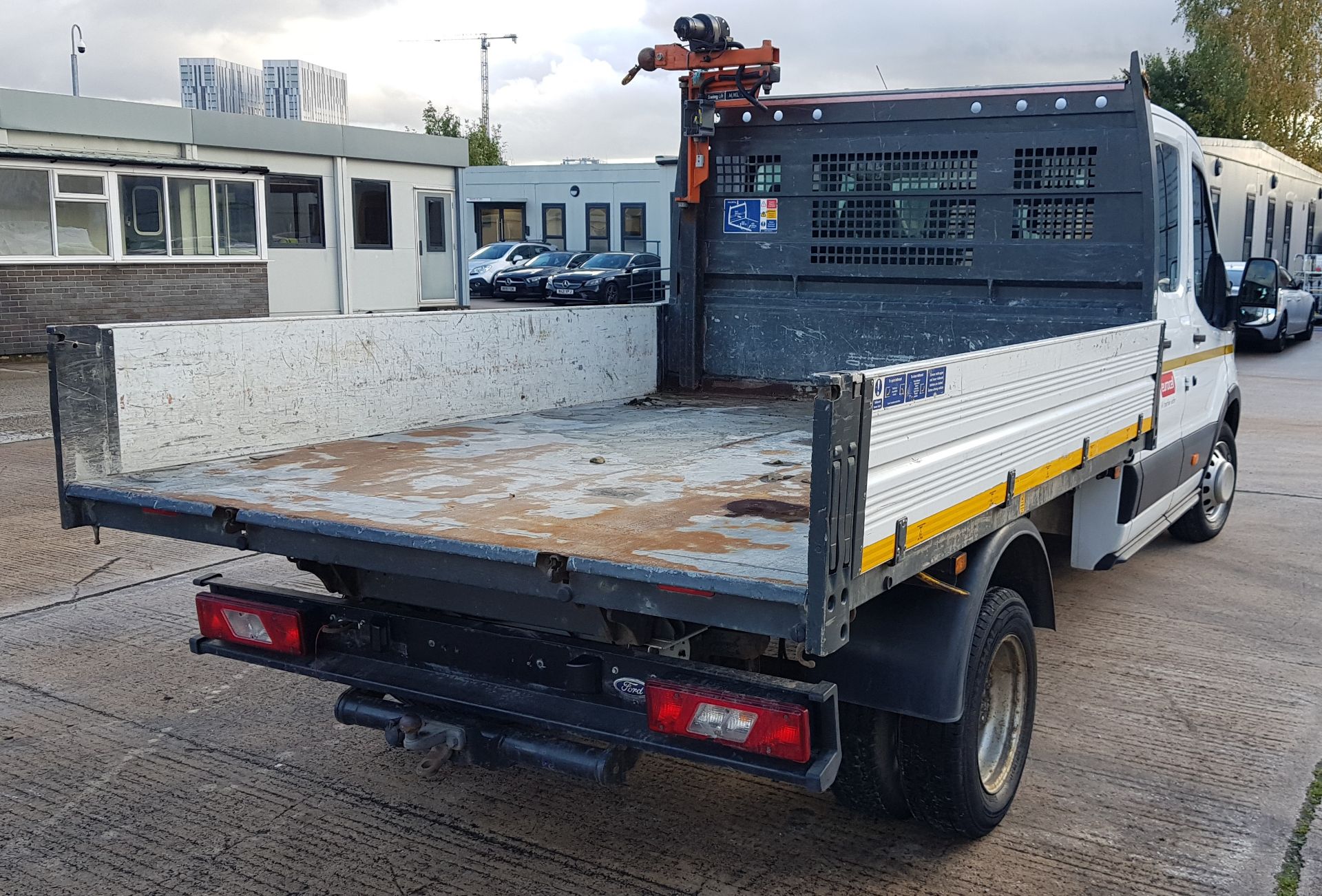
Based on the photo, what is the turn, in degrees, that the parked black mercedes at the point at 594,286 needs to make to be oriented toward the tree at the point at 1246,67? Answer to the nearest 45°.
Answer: approximately 180°

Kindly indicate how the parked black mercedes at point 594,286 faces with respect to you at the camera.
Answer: facing the viewer and to the left of the viewer

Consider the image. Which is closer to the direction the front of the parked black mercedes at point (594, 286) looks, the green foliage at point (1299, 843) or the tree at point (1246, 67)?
the green foliage

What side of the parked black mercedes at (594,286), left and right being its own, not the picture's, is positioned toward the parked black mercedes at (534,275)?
right

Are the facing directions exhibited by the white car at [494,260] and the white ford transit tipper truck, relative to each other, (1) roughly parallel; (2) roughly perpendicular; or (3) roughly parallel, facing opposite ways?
roughly parallel, facing opposite ways

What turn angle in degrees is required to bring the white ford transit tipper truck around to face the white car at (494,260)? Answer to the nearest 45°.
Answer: approximately 45° to its left

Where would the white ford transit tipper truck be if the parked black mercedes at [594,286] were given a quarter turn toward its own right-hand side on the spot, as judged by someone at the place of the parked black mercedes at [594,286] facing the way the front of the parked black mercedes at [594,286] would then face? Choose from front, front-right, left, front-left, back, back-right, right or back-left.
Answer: back-left

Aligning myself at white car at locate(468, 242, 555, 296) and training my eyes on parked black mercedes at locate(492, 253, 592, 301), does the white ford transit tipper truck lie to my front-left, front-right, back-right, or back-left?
front-right

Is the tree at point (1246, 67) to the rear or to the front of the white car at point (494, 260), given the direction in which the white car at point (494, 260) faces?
to the rear

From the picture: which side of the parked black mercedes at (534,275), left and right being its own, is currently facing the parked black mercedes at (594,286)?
left

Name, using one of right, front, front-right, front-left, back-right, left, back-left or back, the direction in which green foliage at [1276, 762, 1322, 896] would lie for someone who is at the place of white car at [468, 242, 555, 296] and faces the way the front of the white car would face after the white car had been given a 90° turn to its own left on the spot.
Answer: front-right

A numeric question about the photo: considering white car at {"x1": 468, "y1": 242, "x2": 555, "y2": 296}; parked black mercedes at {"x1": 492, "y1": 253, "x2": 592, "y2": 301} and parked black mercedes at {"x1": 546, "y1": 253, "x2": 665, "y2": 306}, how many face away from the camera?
0

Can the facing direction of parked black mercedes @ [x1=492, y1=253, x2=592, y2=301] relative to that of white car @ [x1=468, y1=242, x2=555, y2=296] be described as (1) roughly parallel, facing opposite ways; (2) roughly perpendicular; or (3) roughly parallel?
roughly parallel

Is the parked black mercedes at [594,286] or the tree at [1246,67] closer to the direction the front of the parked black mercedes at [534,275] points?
the parked black mercedes

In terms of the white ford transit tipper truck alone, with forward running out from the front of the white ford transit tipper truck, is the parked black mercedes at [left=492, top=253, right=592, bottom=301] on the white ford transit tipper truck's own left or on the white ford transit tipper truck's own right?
on the white ford transit tipper truck's own left

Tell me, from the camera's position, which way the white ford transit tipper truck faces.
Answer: facing away from the viewer and to the right of the viewer
